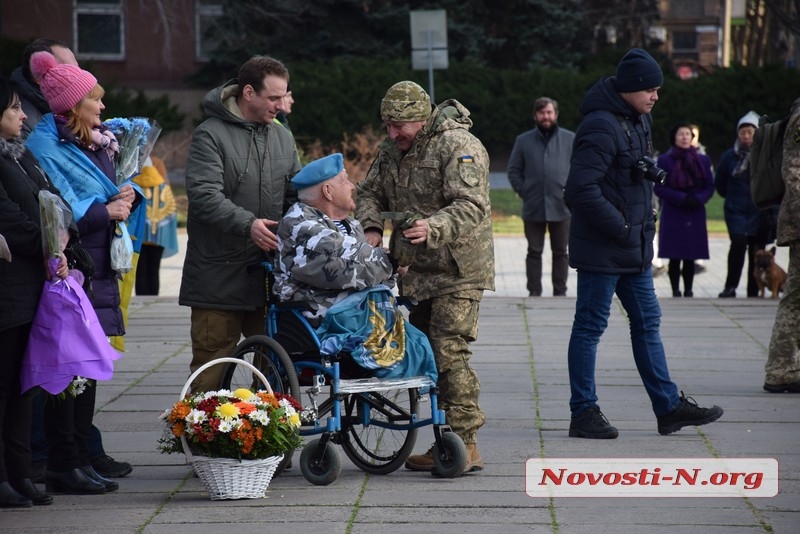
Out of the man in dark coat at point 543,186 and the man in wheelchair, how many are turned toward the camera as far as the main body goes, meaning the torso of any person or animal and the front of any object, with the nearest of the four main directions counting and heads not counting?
1

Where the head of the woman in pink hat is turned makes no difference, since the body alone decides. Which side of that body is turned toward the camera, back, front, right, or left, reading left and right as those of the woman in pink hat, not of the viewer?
right

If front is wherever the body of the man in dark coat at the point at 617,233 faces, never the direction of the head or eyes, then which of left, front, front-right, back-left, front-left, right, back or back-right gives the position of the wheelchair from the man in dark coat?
back-right

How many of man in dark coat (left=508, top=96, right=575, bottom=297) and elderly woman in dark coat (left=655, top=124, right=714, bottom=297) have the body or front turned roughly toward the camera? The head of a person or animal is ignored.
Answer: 2

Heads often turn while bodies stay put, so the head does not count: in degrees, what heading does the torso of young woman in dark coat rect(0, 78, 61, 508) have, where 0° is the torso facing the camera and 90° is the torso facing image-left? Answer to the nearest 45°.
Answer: approximately 270°

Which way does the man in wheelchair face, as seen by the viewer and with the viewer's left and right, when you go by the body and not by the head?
facing to the right of the viewer

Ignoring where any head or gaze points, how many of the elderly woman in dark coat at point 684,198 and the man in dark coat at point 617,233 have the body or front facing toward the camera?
1

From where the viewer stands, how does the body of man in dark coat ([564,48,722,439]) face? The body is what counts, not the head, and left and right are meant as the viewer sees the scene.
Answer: facing to the right of the viewer

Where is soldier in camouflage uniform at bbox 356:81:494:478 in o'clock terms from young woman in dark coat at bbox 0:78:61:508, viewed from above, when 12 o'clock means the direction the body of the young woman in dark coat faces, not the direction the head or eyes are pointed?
The soldier in camouflage uniform is roughly at 12 o'clock from the young woman in dark coat.

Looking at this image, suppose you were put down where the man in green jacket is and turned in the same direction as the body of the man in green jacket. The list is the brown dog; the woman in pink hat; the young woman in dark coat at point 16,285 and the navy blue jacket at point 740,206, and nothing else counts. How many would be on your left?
2

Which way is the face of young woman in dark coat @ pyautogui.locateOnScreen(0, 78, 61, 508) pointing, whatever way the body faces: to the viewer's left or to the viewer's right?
to the viewer's right

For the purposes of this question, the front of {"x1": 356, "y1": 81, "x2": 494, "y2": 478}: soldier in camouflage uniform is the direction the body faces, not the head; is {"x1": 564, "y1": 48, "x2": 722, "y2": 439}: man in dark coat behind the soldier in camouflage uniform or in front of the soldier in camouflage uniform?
behind
